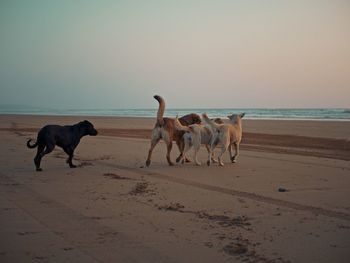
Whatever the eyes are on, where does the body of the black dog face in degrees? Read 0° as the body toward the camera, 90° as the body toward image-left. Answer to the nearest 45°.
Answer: approximately 270°

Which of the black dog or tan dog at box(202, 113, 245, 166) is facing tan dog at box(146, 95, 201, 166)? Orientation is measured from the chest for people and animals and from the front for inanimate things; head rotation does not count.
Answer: the black dog

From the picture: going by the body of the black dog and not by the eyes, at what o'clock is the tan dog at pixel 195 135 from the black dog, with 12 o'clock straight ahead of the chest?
The tan dog is roughly at 12 o'clock from the black dog.

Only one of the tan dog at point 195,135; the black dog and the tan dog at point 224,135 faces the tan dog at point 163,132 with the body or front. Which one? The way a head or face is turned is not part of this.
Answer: the black dog

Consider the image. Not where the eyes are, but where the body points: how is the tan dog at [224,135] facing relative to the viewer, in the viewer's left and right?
facing away from the viewer and to the right of the viewer

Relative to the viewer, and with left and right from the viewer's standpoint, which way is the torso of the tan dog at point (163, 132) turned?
facing away from the viewer and to the right of the viewer

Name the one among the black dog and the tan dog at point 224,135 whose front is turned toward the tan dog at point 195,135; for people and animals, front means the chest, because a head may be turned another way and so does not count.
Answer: the black dog

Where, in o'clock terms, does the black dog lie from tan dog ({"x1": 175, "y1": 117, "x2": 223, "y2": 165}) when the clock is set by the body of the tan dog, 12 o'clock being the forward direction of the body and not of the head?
The black dog is roughly at 7 o'clock from the tan dog.

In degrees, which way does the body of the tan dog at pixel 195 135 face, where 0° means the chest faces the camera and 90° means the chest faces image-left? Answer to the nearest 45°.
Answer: approximately 225°

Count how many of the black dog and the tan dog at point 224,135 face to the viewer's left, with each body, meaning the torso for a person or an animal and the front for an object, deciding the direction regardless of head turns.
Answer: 0

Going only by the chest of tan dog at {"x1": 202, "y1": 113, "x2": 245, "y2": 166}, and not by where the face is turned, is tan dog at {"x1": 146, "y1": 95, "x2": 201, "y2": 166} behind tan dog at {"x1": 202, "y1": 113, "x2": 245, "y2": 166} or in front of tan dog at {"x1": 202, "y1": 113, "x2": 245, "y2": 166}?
behind

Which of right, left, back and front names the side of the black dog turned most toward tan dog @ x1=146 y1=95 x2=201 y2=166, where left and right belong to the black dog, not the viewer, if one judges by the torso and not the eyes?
front

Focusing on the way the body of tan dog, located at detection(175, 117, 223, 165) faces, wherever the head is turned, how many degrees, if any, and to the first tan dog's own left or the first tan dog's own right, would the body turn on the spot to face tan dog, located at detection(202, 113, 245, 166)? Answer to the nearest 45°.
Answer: approximately 45° to the first tan dog's own right
